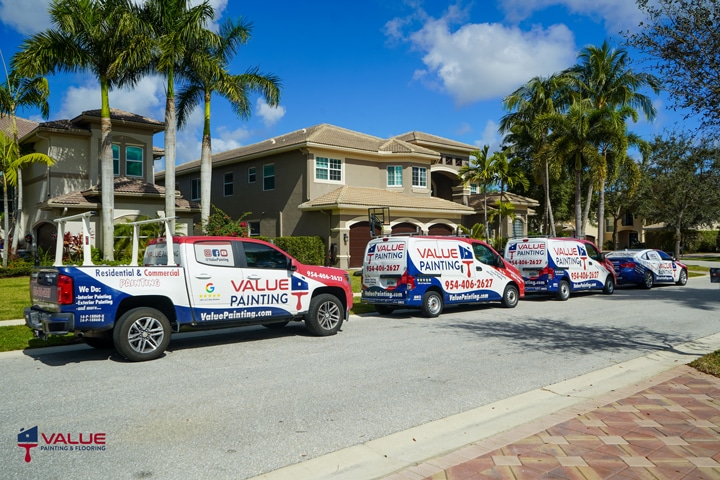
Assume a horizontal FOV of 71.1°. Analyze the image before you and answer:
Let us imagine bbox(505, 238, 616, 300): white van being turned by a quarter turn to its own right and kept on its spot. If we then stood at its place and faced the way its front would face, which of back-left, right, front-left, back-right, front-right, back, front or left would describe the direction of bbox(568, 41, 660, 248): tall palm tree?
back-left

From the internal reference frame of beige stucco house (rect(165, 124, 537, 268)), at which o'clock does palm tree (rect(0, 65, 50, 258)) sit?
The palm tree is roughly at 4 o'clock from the beige stucco house.

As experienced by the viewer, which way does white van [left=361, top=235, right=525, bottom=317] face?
facing away from the viewer and to the right of the viewer

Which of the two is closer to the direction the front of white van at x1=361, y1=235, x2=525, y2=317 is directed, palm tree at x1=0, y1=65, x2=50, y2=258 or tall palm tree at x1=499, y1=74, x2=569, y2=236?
the tall palm tree

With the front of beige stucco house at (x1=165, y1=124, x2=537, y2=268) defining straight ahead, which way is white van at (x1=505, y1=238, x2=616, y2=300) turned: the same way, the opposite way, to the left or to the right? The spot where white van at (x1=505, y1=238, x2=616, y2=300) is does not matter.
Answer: to the left

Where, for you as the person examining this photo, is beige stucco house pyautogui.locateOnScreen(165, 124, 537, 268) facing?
facing the viewer and to the right of the viewer

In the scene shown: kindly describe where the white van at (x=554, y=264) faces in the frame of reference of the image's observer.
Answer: facing away from the viewer and to the right of the viewer

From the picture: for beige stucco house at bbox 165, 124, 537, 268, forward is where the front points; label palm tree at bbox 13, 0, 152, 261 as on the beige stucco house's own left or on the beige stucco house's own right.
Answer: on the beige stucco house's own right

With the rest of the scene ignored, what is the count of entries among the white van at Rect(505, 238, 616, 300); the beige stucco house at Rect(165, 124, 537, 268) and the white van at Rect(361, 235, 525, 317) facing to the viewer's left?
0

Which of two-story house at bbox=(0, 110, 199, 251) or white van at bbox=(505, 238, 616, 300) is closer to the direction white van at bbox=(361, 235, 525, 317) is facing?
the white van

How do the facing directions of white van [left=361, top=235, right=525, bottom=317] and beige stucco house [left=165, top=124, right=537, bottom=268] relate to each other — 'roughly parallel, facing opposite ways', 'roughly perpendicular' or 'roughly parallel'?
roughly perpendicular

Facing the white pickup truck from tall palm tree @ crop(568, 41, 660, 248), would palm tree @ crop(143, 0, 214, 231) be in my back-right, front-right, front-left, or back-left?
front-right

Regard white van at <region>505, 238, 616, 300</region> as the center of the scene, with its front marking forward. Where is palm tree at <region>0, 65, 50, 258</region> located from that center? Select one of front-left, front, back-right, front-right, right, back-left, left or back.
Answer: back-left

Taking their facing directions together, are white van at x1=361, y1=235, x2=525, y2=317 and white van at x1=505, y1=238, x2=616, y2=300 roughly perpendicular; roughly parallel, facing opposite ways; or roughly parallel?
roughly parallel

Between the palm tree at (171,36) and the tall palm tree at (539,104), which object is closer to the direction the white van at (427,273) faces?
the tall palm tree
